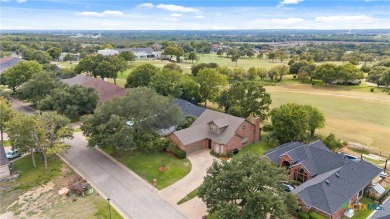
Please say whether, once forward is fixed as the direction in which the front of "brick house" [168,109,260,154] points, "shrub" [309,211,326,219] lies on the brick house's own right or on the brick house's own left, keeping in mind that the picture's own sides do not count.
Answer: on the brick house's own left

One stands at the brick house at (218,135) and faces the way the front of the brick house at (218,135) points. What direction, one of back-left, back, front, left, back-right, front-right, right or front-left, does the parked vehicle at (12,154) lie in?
front-right

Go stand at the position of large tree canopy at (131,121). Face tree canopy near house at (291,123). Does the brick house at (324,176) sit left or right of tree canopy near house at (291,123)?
right

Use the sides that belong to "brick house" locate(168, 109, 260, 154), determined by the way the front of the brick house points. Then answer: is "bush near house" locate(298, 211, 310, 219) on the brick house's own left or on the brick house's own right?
on the brick house's own left

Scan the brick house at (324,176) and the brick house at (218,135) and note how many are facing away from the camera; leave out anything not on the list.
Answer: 0

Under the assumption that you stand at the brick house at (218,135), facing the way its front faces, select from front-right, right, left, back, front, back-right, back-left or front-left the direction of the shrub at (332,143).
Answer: back-left

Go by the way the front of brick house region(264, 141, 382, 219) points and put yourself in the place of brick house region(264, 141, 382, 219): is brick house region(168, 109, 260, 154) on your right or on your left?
on your right

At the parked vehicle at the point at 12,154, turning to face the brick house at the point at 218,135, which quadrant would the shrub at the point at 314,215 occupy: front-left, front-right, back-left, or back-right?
front-right

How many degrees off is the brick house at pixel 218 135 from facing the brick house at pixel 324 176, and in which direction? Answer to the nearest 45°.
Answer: approximately 90° to its left

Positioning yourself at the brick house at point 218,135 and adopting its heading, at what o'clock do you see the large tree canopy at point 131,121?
The large tree canopy is roughly at 1 o'clock from the brick house.

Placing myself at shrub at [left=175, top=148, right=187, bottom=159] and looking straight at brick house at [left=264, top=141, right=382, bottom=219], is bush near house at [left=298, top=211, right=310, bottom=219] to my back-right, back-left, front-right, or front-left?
front-right

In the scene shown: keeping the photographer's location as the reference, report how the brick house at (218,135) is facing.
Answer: facing the viewer and to the left of the viewer
